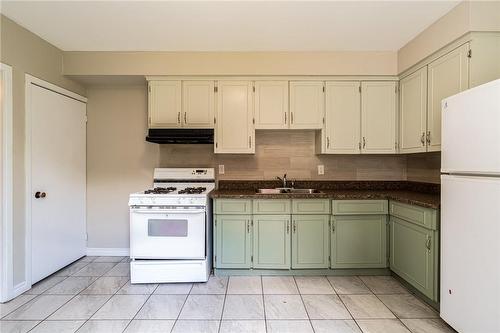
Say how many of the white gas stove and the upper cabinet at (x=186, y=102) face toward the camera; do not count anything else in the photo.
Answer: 2

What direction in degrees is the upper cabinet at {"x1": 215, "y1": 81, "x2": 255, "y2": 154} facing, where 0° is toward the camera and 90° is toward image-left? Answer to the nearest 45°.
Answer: approximately 0°

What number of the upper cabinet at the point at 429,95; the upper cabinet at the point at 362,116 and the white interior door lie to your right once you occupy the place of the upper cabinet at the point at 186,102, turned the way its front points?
1

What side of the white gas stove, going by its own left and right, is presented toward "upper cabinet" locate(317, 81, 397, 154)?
left

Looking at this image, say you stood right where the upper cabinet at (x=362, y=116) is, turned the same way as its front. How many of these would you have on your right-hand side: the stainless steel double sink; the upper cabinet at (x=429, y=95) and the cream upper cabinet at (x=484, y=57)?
1

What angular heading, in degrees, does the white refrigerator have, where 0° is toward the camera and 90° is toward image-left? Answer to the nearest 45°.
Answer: approximately 45°

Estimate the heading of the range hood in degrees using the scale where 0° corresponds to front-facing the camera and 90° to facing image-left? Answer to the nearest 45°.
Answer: approximately 0°

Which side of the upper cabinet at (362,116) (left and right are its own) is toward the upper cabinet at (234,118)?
right

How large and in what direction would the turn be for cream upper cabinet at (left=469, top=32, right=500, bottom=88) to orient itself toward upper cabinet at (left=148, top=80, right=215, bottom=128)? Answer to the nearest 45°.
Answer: approximately 45° to its right

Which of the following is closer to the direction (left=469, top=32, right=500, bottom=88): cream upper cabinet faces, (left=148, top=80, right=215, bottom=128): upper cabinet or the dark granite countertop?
the upper cabinet
